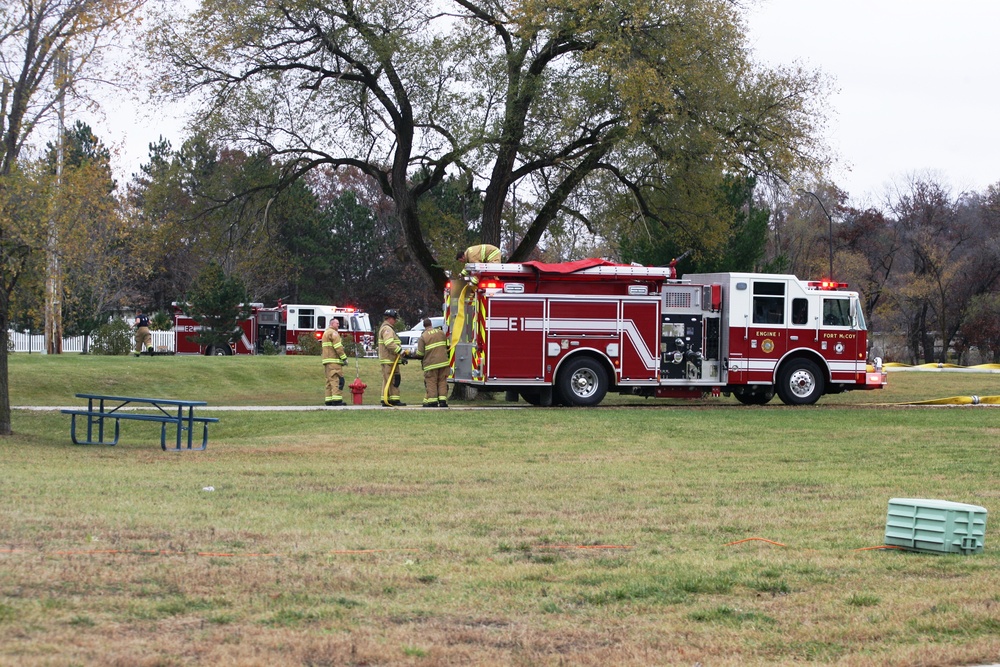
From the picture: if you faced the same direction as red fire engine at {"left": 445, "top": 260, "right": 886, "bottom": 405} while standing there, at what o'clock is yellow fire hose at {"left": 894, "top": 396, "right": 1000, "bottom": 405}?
The yellow fire hose is roughly at 11 o'clock from the red fire engine.

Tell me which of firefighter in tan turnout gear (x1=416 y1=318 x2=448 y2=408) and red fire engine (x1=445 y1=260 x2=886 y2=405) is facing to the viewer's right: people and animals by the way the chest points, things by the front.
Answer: the red fire engine

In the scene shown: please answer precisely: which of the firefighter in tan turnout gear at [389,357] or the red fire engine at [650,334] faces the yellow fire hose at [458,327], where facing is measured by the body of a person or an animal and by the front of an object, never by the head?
the firefighter in tan turnout gear

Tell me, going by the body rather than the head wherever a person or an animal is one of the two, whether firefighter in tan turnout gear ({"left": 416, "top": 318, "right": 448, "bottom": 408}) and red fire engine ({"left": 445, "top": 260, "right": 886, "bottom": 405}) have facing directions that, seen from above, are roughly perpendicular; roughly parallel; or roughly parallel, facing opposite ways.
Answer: roughly perpendicular

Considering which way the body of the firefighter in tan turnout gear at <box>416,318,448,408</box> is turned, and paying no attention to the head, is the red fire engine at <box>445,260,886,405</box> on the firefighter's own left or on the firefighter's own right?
on the firefighter's own right

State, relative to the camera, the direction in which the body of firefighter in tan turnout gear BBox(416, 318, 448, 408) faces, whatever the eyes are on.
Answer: away from the camera

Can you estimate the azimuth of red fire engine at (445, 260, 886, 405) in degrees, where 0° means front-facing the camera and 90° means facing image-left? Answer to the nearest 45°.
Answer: approximately 270°

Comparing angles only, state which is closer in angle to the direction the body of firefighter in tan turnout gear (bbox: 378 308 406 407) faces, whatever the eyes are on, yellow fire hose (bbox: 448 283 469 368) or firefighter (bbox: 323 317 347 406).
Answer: the yellow fire hose

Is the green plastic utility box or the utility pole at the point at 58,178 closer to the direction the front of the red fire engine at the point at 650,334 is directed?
the green plastic utility box
